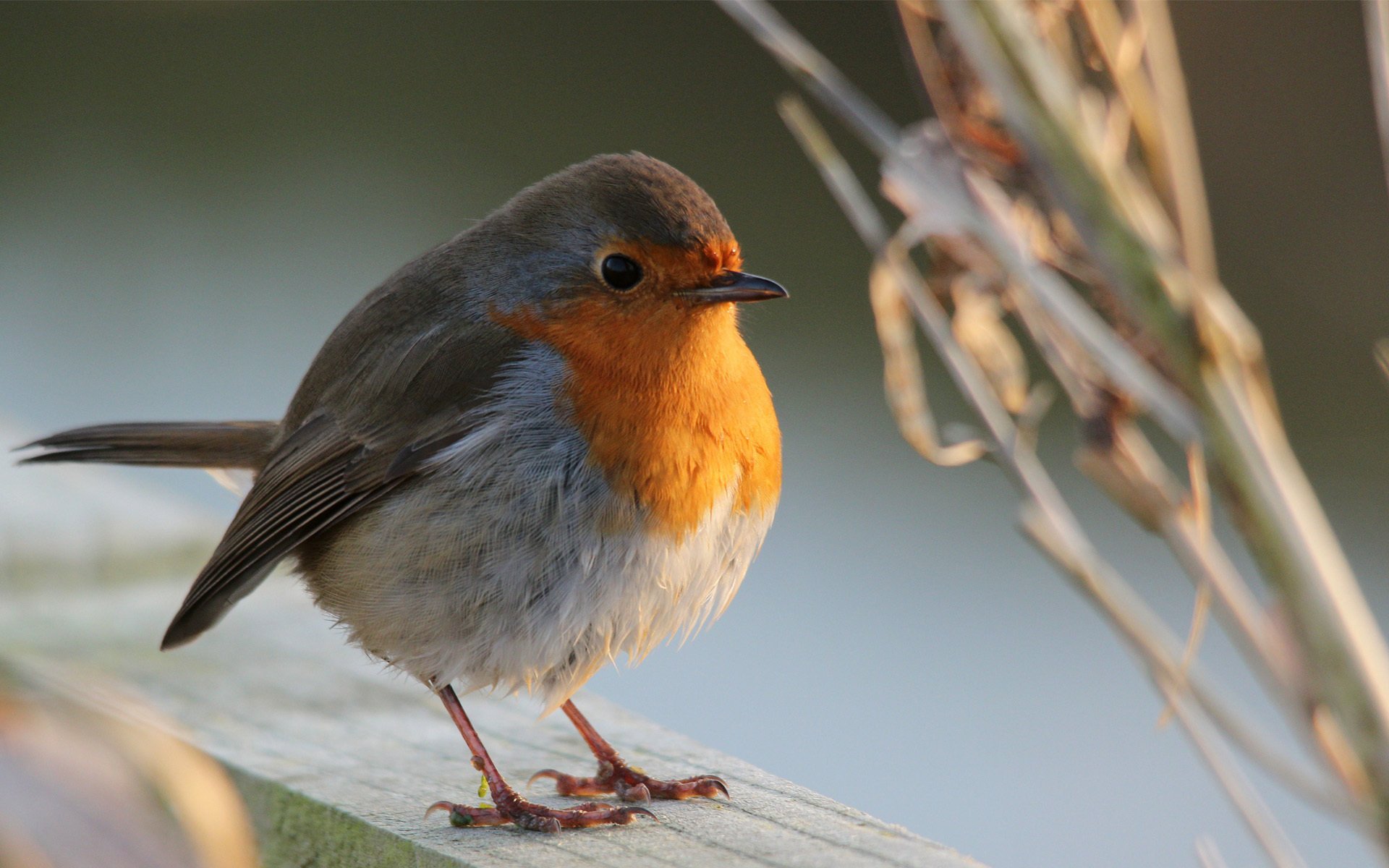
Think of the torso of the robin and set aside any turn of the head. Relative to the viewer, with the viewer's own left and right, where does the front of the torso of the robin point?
facing to the right of the viewer
